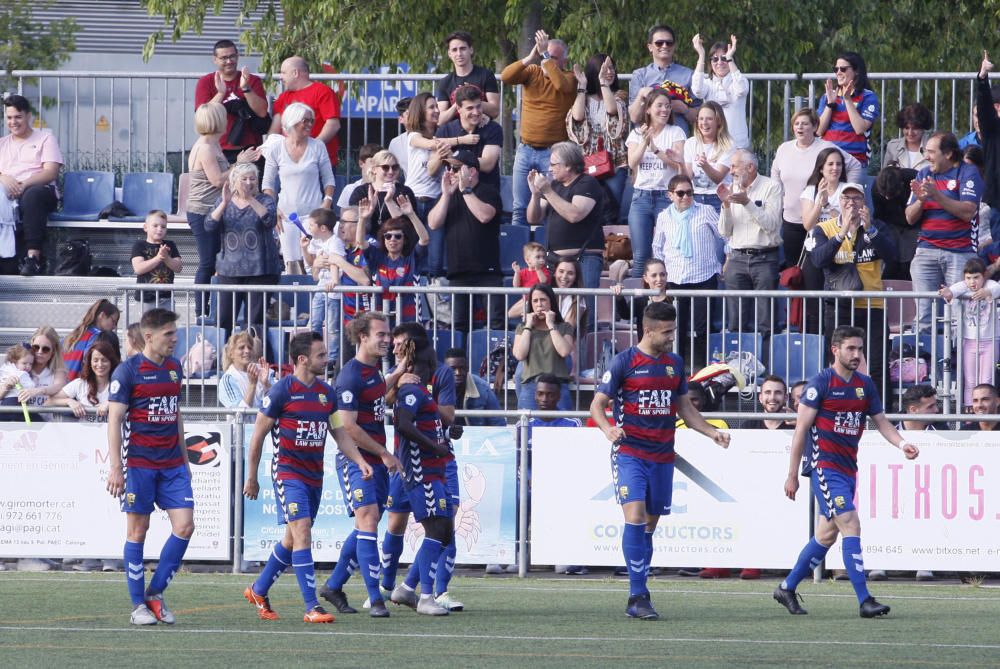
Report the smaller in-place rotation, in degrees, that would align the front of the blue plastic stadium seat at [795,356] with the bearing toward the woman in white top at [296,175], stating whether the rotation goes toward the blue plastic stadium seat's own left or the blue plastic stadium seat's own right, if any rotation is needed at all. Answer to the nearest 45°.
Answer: approximately 90° to the blue plastic stadium seat's own right

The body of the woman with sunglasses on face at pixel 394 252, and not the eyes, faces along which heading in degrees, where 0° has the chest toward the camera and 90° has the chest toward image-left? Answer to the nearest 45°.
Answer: approximately 0°

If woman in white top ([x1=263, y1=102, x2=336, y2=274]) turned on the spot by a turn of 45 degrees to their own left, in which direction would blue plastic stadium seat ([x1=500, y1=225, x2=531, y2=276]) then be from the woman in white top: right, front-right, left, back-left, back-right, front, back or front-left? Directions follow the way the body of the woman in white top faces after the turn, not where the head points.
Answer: front-left

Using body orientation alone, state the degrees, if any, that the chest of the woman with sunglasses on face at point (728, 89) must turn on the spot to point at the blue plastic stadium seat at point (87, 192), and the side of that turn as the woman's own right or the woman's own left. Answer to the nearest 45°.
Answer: approximately 90° to the woman's own right

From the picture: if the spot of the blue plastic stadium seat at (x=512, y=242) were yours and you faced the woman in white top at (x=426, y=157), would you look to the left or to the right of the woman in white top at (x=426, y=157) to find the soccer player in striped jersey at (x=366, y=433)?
left

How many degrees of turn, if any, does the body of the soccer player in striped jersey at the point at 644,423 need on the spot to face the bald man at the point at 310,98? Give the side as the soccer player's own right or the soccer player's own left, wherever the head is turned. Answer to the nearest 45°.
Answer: approximately 180°

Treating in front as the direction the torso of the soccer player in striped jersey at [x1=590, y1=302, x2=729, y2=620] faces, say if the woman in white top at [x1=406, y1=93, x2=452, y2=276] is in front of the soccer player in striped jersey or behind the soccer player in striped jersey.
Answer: behind

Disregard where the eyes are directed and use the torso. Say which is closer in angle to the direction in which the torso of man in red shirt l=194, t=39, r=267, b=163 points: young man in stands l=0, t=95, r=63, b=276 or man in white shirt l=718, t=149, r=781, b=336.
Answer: the man in white shirt

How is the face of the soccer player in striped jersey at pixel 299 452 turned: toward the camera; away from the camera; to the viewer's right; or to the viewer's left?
to the viewer's right

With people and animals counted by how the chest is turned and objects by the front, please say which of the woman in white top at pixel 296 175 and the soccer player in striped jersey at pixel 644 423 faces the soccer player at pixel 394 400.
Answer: the woman in white top

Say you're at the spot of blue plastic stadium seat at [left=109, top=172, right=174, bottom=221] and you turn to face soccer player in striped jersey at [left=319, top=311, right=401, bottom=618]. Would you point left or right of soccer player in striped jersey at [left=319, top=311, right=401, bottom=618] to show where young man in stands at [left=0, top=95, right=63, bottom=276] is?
right
